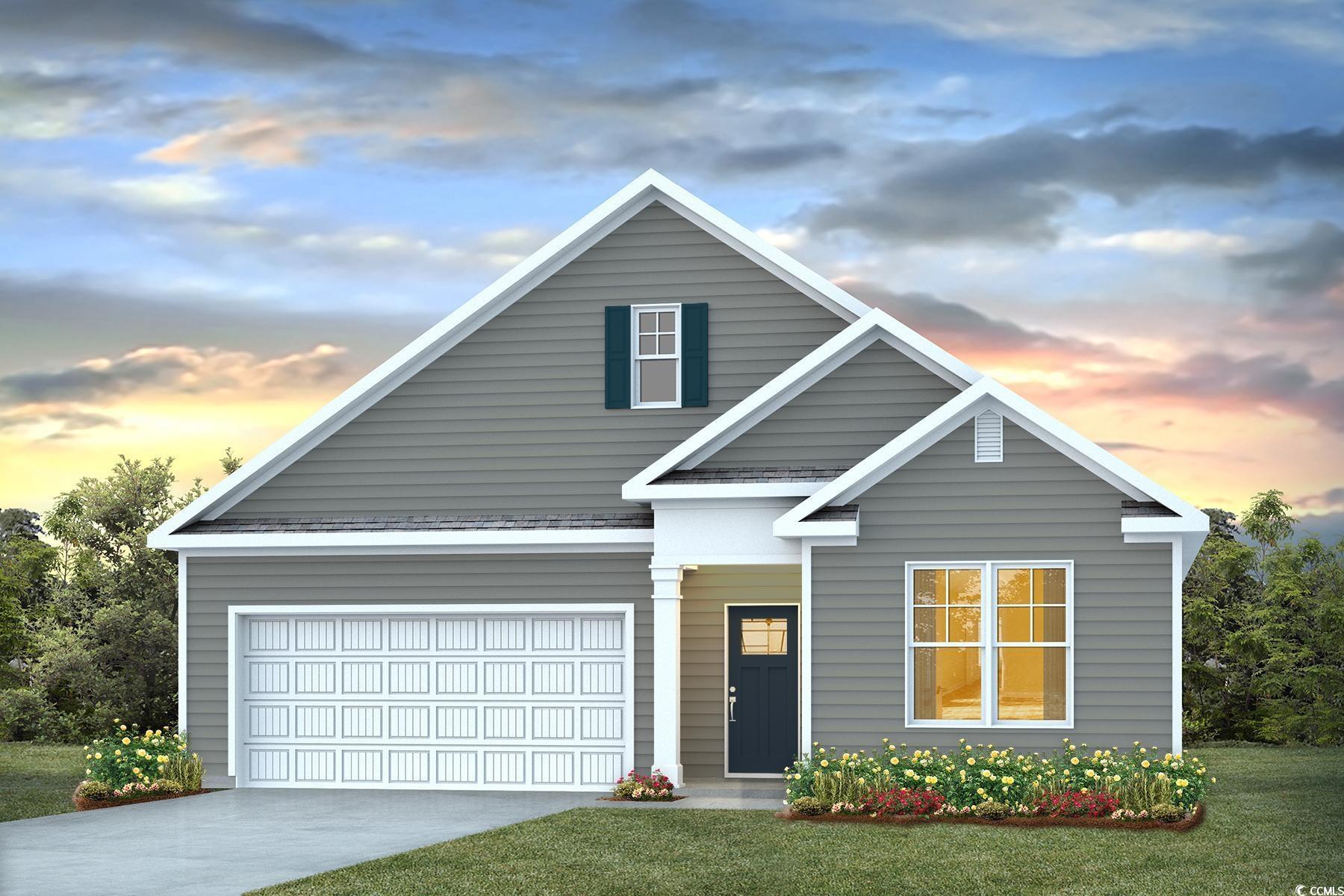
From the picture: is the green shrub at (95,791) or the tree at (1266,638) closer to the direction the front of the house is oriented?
the green shrub

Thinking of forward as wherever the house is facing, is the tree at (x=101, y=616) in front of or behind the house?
behind

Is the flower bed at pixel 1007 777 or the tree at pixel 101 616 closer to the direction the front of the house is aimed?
the flower bed

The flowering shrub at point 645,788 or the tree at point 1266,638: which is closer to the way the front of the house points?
the flowering shrub

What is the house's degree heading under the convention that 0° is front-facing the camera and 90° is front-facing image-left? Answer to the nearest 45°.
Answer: approximately 0°
